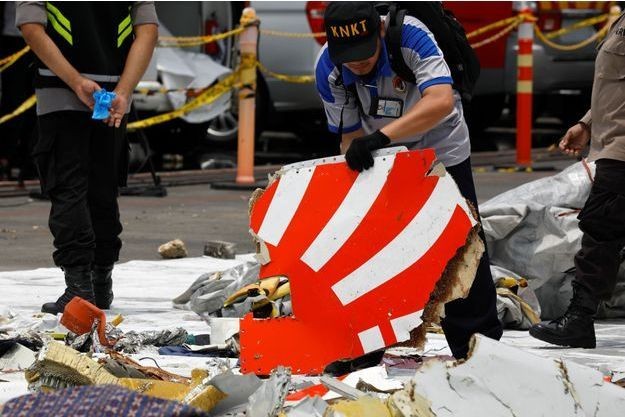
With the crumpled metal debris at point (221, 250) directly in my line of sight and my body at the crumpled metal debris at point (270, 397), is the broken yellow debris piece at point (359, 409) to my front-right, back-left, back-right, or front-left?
back-right

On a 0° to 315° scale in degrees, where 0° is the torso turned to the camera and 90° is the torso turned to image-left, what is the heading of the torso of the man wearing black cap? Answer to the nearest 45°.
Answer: approximately 45°

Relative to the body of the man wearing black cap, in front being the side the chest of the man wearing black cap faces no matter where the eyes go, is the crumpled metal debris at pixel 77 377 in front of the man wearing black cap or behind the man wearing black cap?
in front

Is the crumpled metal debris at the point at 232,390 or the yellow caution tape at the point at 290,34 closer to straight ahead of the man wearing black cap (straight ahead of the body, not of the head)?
the crumpled metal debris

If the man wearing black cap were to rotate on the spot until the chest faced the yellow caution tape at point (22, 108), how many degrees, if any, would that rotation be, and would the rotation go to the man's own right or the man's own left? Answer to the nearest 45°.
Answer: approximately 90° to the man's own right

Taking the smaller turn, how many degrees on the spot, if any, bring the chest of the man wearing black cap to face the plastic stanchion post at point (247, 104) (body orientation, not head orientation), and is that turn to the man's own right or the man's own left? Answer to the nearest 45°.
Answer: approximately 135° to the man's own right

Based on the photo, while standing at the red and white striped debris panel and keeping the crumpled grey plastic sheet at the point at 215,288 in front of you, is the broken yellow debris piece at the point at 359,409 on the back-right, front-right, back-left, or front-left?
back-left

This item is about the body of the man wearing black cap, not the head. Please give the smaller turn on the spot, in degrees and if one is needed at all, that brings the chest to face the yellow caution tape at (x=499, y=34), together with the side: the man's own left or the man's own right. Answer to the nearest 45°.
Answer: approximately 135° to the man's own right

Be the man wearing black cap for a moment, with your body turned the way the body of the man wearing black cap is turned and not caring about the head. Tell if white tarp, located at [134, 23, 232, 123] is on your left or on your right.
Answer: on your right
